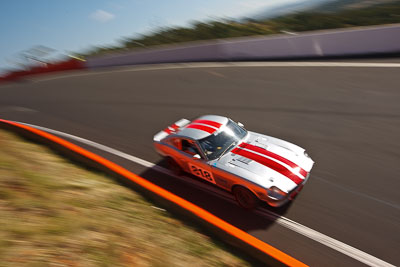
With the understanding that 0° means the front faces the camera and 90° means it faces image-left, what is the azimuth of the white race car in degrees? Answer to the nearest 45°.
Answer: approximately 315°
